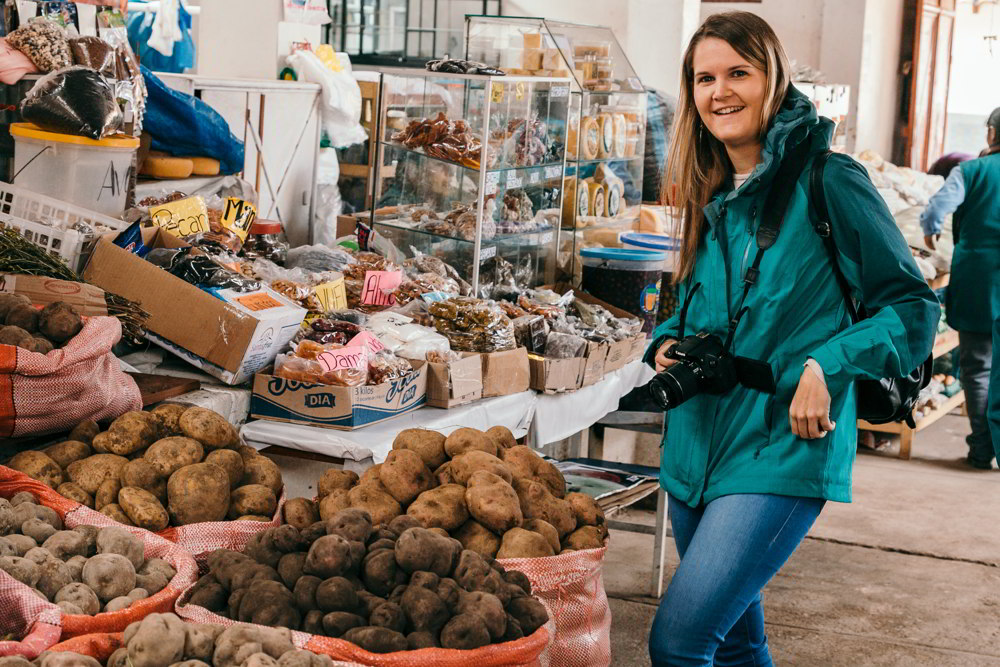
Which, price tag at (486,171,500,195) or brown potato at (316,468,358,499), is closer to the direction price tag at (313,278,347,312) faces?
the brown potato

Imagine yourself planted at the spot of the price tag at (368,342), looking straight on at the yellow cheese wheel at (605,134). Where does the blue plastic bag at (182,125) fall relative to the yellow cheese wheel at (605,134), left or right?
left

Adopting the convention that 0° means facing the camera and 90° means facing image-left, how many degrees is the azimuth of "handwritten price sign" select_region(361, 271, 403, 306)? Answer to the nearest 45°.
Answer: approximately 0°

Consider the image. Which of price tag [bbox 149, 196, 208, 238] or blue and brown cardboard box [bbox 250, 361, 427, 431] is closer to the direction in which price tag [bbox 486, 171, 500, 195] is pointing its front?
the blue and brown cardboard box

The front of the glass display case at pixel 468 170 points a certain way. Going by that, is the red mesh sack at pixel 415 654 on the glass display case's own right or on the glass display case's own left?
on the glass display case's own right

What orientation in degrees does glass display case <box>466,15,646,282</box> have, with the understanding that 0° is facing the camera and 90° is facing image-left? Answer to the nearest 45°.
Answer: approximately 315°

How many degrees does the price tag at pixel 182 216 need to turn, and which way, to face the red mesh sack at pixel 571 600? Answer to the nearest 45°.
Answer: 0° — it already faces it

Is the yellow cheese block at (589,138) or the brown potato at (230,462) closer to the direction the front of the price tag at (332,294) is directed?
the brown potato

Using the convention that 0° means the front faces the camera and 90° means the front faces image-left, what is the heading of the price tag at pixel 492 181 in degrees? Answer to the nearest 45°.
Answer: approximately 0°

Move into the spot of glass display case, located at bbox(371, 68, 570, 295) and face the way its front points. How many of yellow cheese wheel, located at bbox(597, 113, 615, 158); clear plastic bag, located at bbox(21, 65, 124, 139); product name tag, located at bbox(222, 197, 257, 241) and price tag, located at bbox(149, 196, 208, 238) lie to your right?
3

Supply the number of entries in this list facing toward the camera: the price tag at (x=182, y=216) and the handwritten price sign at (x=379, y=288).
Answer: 2
